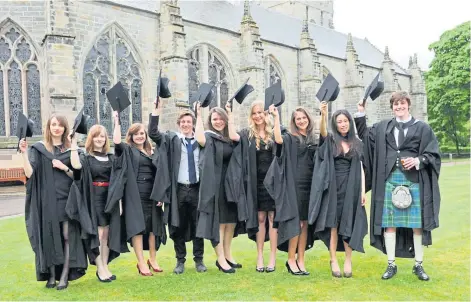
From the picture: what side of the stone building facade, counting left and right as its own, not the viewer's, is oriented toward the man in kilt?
front

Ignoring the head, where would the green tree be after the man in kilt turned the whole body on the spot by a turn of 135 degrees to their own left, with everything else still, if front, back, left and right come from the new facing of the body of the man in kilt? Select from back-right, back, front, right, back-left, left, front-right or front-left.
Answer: front-left

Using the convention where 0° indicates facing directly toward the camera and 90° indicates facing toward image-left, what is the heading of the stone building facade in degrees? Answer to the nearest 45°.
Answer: approximately 315°

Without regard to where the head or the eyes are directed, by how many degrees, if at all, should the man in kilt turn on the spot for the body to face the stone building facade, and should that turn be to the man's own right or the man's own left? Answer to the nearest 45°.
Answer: approximately 135° to the man's own right

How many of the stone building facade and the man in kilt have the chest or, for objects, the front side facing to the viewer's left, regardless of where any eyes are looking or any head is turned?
0

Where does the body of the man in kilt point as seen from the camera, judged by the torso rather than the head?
toward the camera

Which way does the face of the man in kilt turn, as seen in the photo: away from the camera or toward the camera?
toward the camera
